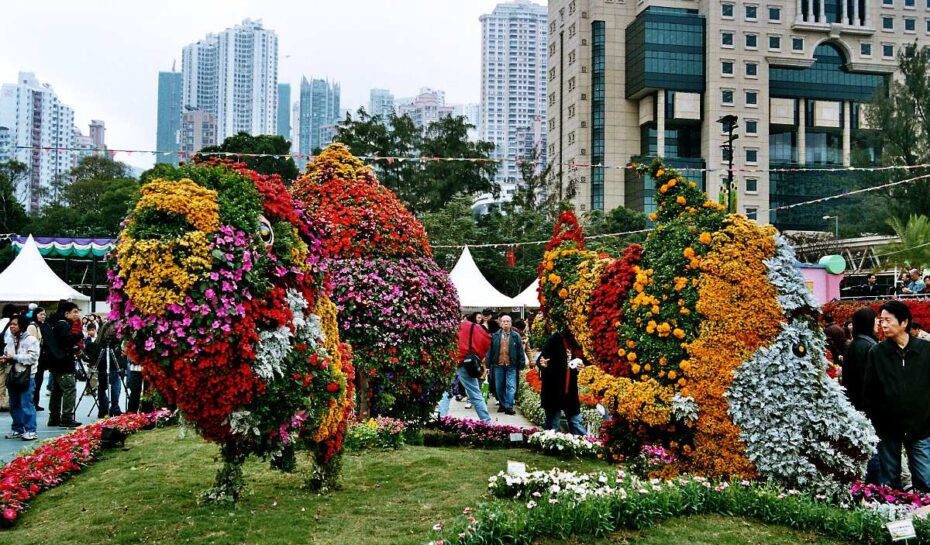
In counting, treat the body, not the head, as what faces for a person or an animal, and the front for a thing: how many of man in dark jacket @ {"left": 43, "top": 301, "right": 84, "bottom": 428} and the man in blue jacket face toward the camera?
1

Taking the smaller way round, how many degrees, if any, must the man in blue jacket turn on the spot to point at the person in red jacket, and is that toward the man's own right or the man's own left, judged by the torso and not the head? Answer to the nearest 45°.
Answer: approximately 45° to the man's own right

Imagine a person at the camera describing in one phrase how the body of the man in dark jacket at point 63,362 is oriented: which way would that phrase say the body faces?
to the viewer's right

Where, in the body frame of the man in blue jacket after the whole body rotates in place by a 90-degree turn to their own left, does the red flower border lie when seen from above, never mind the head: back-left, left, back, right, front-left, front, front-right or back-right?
back-right

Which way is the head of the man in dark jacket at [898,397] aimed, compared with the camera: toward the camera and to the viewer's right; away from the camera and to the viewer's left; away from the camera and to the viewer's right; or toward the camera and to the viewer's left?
toward the camera and to the viewer's left

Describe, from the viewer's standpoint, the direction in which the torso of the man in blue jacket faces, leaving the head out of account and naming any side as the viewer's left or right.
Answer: facing the viewer

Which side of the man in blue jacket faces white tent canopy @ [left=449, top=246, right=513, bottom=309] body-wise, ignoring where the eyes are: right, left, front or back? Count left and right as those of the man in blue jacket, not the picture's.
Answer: back

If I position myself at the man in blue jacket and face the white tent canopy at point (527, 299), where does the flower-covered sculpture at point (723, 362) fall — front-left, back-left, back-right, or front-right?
back-right

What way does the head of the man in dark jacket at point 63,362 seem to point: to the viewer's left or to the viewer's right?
to the viewer's right

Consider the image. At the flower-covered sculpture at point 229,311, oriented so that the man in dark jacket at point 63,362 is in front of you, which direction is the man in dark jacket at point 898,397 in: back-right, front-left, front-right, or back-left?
back-right

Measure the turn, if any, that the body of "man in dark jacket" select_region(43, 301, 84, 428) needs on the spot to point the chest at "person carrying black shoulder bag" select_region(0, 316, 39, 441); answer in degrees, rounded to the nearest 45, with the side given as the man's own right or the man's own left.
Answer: approximately 135° to the man's own right

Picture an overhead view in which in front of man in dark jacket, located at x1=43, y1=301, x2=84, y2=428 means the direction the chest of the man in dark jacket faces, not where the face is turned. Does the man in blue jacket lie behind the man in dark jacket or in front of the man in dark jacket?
in front

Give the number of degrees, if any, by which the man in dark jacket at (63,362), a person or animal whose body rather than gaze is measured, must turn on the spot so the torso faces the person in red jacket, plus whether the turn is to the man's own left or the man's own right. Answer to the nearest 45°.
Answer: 0° — they already face them

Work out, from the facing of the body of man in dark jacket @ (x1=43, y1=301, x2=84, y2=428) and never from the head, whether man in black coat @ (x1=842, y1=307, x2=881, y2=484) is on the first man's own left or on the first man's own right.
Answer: on the first man's own right

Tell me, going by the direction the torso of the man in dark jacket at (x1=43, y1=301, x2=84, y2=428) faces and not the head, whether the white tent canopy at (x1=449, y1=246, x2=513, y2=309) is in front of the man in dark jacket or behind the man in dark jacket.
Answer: in front
